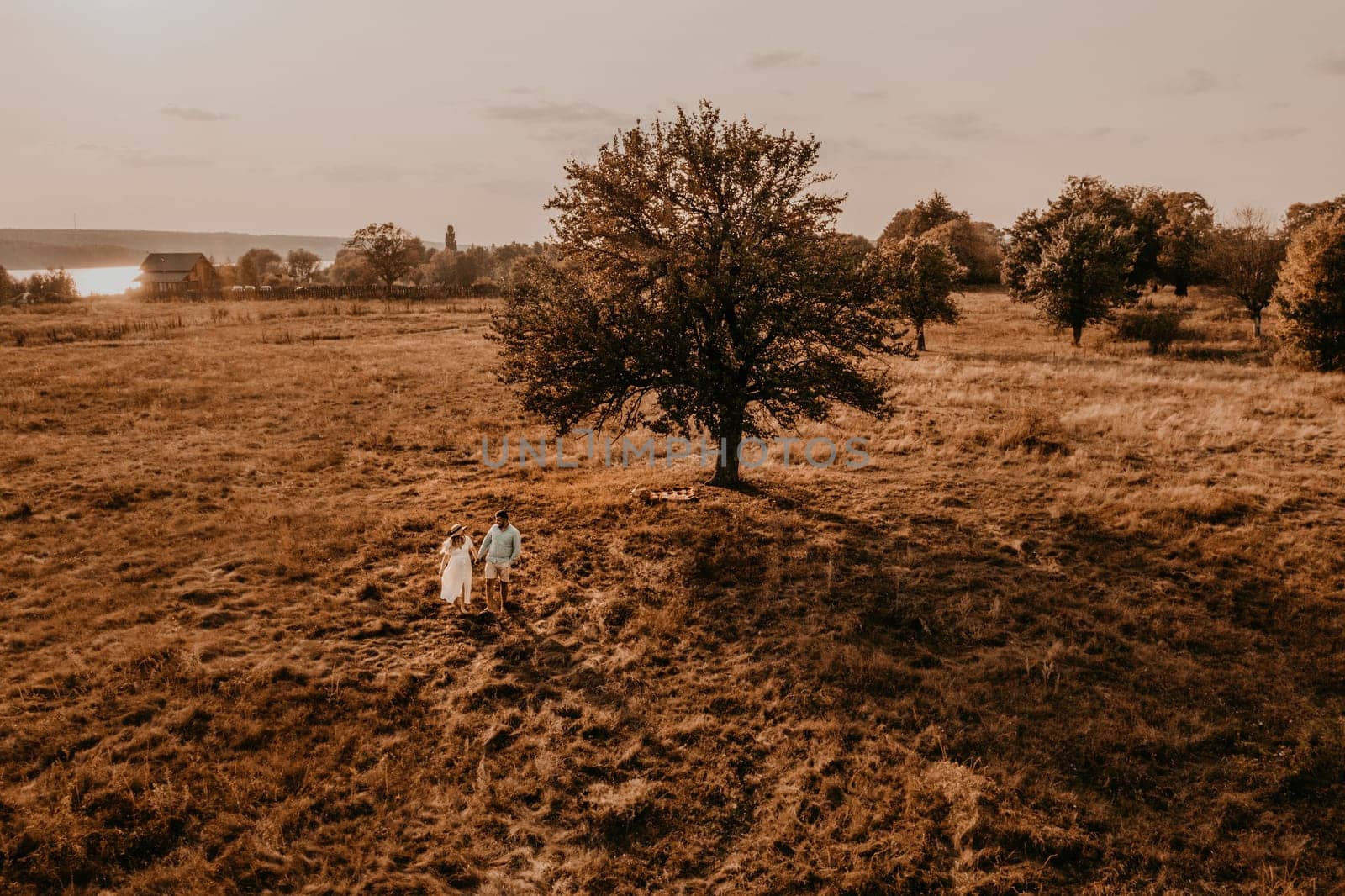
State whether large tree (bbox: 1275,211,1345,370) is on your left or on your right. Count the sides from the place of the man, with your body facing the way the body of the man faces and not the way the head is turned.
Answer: on your left

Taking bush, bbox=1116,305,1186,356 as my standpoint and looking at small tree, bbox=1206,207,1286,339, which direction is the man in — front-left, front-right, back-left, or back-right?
back-right

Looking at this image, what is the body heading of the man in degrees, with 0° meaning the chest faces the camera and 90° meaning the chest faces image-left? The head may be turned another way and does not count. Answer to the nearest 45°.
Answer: approximately 0°

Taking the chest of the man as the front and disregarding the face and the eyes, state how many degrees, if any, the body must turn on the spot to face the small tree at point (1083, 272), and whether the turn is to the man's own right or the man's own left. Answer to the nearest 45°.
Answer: approximately 135° to the man's own left
